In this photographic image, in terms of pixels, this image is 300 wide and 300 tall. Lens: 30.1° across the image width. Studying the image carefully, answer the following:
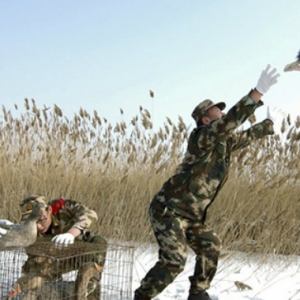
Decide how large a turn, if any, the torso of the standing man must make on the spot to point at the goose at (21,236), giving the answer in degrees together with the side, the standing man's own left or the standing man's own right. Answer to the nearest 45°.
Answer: approximately 180°

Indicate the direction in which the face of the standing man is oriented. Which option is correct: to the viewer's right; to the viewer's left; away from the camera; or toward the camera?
to the viewer's right

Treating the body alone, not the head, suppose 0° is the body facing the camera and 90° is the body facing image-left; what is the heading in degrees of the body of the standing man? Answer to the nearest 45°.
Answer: approximately 270°
